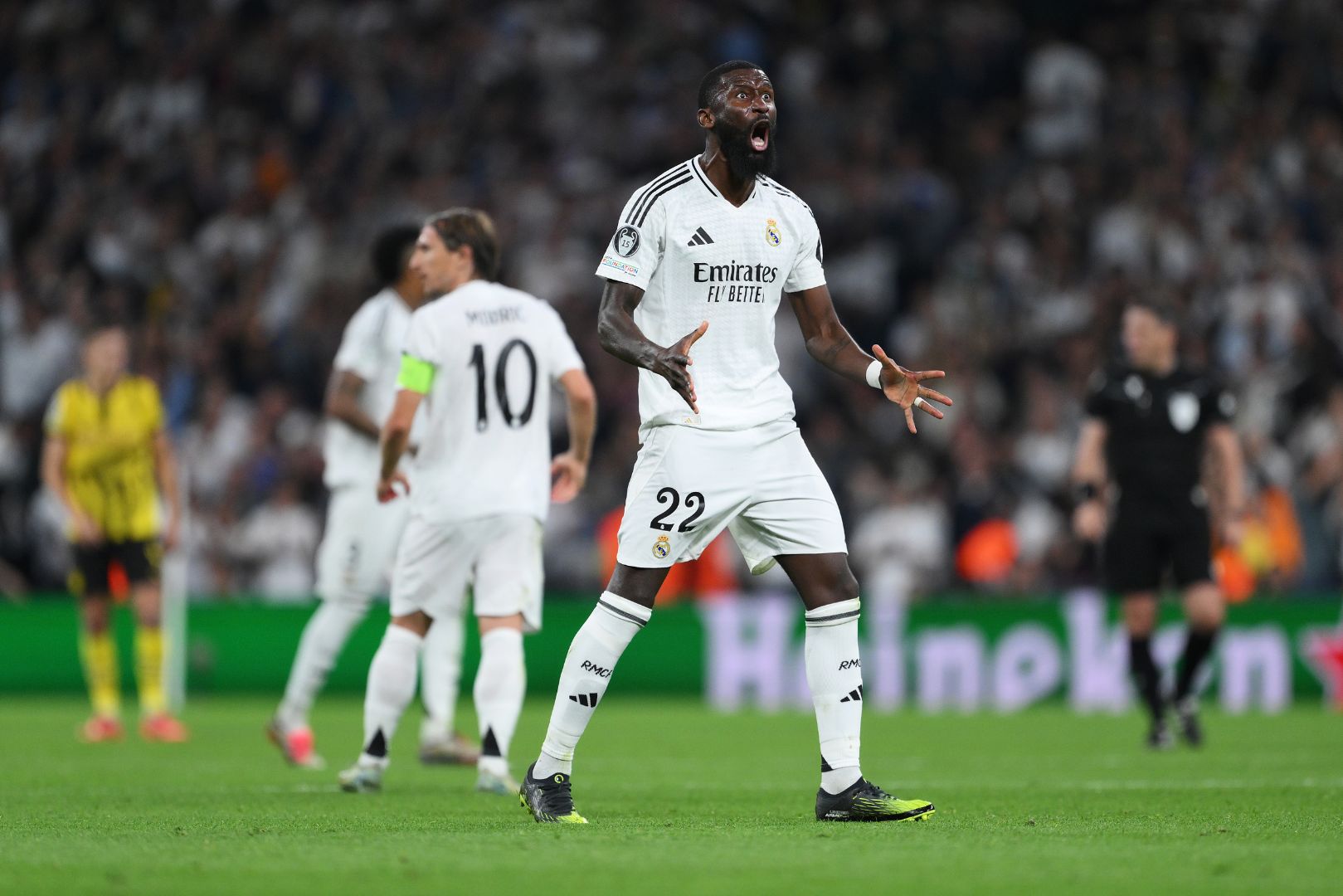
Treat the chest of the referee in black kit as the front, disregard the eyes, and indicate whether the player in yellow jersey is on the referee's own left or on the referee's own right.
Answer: on the referee's own right

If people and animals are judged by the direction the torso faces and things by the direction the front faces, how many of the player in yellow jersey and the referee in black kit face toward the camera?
2

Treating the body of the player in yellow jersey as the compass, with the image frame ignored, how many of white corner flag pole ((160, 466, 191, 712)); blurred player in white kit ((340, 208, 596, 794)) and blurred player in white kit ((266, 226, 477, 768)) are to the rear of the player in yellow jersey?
1

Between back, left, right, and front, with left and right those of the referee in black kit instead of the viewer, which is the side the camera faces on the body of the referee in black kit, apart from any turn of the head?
front

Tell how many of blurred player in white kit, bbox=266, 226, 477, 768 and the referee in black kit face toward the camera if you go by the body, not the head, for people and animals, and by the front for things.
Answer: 1

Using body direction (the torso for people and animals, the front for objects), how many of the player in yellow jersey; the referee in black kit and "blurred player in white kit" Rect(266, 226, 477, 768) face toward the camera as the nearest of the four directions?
2

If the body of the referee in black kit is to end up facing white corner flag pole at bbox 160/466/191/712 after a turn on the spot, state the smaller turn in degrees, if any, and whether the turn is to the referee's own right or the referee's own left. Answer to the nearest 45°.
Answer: approximately 135° to the referee's own right

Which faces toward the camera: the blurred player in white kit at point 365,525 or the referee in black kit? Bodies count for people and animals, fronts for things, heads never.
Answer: the referee in black kit

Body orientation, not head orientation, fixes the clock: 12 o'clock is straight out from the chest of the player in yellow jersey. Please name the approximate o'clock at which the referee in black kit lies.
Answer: The referee in black kit is roughly at 10 o'clock from the player in yellow jersey.

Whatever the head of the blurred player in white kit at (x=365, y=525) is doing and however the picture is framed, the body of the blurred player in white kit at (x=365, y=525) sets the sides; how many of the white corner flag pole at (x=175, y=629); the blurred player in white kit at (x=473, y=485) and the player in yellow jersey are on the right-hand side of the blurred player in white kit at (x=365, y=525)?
1

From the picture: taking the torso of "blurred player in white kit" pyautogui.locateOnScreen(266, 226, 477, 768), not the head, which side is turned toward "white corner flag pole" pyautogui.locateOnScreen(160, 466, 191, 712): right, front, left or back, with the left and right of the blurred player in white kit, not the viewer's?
left

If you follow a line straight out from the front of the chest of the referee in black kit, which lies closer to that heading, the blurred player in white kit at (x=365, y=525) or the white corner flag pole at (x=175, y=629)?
the blurred player in white kit

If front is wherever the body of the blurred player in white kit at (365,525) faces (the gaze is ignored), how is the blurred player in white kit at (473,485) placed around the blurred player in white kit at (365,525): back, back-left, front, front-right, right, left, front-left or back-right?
right

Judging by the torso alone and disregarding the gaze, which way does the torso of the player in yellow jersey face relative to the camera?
toward the camera

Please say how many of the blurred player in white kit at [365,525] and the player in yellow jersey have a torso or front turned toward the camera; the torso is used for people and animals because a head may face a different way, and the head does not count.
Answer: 1

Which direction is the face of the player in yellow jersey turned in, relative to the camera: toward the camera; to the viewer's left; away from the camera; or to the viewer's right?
toward the camera
